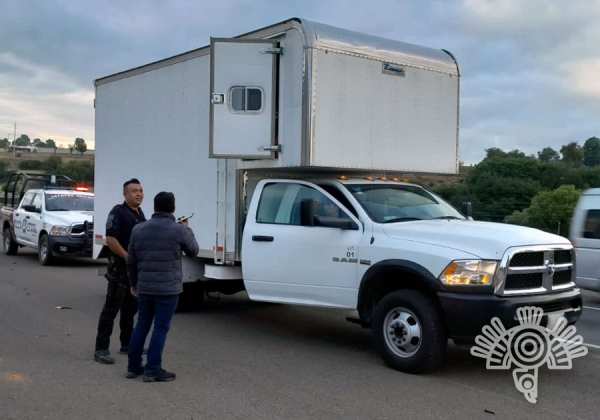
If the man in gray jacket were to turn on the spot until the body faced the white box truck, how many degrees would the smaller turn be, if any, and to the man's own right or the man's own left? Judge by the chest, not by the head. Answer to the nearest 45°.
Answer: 0° — they already face it

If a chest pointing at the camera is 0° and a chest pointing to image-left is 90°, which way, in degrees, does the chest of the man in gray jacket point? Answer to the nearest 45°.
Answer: approximately 225°

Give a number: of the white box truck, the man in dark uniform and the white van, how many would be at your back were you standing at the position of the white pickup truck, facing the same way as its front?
0

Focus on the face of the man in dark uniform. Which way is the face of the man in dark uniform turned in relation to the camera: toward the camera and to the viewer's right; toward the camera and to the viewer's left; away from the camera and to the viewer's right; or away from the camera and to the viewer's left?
toward the camera and to the viewer's right

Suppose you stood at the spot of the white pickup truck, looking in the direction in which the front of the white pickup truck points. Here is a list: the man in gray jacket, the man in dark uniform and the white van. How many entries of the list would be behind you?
0

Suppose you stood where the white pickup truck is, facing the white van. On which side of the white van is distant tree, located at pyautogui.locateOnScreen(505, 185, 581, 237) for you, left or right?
left

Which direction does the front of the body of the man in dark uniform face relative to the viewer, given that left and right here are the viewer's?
facing the viewer and to the right of the viewer

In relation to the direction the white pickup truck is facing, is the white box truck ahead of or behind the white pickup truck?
ahead

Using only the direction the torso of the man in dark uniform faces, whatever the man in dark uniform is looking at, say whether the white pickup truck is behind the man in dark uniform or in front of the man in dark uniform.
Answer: behind

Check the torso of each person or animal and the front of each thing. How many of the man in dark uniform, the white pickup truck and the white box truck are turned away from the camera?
0

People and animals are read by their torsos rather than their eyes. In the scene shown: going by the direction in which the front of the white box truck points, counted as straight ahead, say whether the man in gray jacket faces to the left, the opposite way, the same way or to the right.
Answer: to the left

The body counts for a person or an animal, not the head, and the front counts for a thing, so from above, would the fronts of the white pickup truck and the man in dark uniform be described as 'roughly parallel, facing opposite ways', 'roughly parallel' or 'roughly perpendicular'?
roughly parallel

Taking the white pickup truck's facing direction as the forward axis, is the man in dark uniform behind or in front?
in front

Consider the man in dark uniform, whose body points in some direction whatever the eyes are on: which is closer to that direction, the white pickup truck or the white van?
the white van

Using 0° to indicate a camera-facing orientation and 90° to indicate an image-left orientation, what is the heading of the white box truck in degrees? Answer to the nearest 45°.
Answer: approximately 315°

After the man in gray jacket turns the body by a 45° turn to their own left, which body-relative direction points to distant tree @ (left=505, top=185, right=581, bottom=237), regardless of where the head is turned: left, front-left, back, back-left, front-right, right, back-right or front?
front-right

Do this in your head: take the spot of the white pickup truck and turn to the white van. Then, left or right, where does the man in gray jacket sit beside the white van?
right

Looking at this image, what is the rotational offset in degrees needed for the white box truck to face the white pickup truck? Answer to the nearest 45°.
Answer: approximately 180°
